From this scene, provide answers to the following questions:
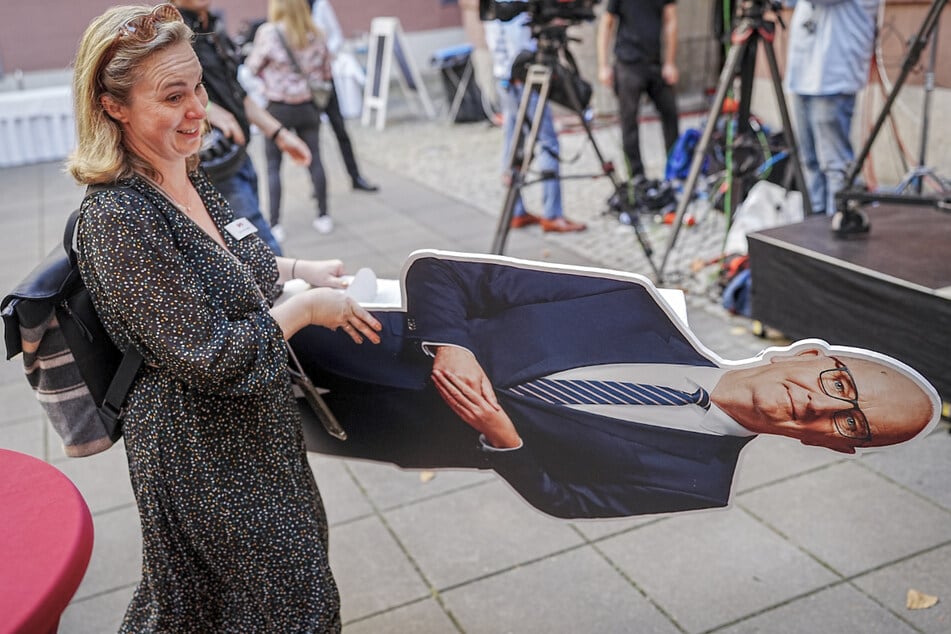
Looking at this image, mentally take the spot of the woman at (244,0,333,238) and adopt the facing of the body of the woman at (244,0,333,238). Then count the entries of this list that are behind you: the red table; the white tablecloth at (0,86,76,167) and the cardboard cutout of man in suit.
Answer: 2

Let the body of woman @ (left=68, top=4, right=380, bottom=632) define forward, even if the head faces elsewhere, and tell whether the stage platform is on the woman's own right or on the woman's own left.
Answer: on the woman's own left

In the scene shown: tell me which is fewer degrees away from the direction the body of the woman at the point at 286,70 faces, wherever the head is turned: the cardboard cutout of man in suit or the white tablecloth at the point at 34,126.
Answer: the white tablecloth

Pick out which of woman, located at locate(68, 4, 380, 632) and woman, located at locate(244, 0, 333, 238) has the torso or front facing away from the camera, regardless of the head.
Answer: woman, located at locate(244, 0, 333, 238)

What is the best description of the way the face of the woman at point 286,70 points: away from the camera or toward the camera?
away from the camera

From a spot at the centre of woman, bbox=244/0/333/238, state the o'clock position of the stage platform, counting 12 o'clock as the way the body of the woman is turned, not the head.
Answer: The stage platform is roughly at 5 o'clock from the woman.

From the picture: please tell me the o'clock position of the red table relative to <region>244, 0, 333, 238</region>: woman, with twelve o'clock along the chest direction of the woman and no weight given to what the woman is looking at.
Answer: The red table is roughly at 6 o'clock from the woman.

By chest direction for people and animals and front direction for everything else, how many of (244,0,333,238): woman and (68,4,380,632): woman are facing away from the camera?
1

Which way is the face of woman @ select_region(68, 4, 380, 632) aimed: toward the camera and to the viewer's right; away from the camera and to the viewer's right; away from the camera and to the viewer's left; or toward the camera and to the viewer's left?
toward the camera and to the viewer's right

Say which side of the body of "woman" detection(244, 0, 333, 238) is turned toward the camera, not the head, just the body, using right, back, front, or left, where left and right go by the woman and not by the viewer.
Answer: back

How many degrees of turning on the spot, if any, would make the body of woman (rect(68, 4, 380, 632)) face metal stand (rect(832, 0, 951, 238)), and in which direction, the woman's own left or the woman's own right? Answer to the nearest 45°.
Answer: approximately 90° to the woman's own left
